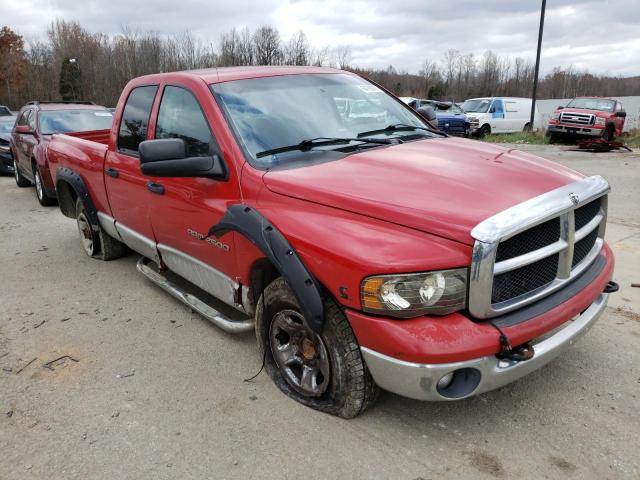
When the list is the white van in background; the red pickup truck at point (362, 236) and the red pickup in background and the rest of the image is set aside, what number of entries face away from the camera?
0

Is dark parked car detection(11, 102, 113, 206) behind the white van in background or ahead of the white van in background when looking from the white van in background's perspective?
ahead

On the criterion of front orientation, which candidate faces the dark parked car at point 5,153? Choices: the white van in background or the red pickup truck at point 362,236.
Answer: the white van in background

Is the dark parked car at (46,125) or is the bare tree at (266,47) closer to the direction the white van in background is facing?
the dark parked car

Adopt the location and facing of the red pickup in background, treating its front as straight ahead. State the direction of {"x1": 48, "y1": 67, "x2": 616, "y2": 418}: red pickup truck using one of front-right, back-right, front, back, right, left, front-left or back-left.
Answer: front-left

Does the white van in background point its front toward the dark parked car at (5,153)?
yes

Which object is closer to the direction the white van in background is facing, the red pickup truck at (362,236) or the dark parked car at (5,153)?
the dark parked car

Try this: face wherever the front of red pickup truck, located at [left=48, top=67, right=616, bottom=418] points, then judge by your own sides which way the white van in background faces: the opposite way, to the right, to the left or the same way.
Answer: to the right

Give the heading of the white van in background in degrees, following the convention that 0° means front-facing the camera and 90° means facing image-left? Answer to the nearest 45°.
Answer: approximately 45°

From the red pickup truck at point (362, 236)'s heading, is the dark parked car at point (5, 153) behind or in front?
behind

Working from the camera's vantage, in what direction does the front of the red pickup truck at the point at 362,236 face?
facing the viewer and to the right of the viewer

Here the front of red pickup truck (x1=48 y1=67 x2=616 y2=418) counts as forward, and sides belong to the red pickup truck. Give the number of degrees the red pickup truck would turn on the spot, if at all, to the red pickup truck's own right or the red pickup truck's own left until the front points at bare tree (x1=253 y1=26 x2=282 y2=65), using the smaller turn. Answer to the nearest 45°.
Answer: approximately 135° to the red pickup truck's own left

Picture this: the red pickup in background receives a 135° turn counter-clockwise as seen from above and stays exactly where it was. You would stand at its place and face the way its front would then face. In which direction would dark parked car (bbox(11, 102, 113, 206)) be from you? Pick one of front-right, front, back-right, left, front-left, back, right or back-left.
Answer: back-right

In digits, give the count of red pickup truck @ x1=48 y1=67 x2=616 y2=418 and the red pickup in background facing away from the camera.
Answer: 0

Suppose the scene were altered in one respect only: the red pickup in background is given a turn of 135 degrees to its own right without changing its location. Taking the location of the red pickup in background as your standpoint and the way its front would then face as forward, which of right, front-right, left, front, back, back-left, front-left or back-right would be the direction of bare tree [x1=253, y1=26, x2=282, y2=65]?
front-left

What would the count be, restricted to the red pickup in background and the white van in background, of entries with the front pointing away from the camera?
0

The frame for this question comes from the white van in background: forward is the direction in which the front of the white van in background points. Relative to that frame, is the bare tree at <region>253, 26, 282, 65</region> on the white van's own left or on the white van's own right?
on the white van's own right

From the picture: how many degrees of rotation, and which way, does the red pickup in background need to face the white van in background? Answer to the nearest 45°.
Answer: approximately 90° to its right

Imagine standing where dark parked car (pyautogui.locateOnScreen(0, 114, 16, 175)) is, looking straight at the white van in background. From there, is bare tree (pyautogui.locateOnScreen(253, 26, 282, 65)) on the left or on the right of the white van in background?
left
